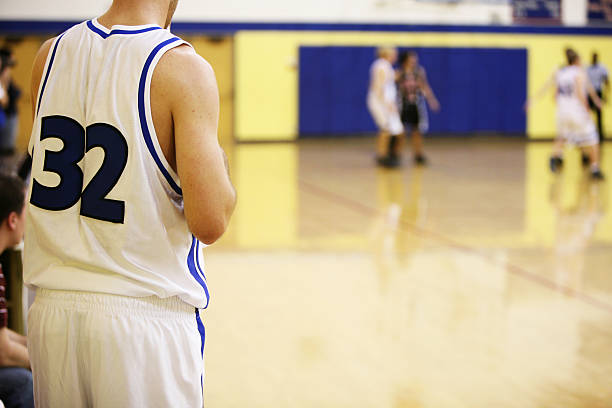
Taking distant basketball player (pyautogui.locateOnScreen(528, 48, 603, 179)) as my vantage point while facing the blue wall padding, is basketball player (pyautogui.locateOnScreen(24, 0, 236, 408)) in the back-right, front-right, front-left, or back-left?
back-left

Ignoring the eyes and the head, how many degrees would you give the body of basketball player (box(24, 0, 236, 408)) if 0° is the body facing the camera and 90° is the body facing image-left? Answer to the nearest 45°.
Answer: approximately 225°

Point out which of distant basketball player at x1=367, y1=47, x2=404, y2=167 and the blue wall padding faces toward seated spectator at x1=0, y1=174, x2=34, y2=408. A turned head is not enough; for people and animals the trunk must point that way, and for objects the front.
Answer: the blue wall padding

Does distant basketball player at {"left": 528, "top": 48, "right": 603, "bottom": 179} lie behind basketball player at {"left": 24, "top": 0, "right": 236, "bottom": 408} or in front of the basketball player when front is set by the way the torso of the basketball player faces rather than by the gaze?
in front

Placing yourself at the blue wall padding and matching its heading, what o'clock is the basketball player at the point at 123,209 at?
The basketball player is roughly at 12 o'clock from the blue wall padding.

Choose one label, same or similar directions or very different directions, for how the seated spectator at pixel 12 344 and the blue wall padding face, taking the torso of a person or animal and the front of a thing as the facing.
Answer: very different directions

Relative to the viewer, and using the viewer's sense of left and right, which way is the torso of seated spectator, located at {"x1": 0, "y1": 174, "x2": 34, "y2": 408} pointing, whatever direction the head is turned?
facing away from the viewer and to the right of the viewer

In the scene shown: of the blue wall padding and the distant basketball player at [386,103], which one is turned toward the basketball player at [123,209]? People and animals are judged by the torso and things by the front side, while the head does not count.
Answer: the blue wall padding

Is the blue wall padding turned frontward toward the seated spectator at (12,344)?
yes
